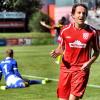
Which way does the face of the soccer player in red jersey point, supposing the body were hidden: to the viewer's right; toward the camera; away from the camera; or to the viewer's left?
toward the camera

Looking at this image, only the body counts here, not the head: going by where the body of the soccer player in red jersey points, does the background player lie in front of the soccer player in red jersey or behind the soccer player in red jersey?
behind

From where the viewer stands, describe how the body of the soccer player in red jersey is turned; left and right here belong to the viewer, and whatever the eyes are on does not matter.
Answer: facing the viewer
